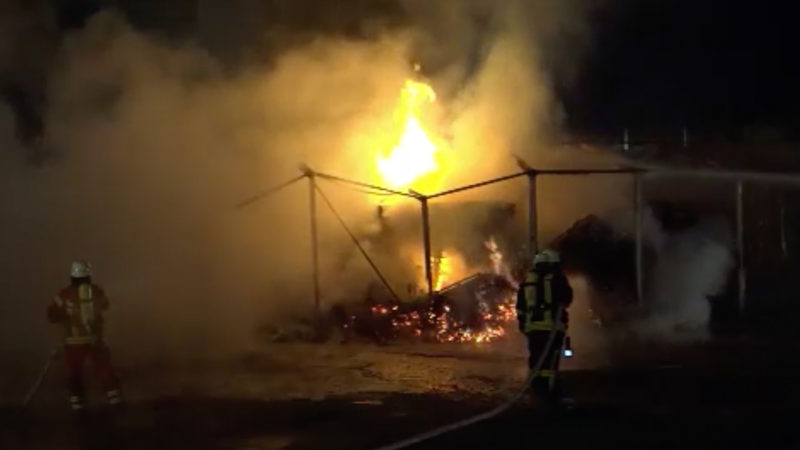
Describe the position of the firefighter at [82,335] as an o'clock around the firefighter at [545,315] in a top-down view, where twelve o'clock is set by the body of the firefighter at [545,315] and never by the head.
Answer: the firefighter at [82,335] is roughly at 9 o'clock from the firefighter at [545,315].

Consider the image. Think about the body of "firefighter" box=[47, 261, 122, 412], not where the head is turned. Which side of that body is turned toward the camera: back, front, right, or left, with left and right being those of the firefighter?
back

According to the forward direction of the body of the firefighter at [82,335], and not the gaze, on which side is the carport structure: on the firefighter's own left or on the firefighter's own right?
on the firefighter's own right

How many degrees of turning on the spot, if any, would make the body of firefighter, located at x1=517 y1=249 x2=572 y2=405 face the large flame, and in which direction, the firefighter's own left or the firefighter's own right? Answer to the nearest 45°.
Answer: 0° — they already face it

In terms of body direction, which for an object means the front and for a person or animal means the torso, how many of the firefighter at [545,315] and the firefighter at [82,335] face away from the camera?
2

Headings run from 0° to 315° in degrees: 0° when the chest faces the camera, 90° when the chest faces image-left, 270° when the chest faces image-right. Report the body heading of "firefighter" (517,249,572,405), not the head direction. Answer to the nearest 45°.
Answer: approximately 180°

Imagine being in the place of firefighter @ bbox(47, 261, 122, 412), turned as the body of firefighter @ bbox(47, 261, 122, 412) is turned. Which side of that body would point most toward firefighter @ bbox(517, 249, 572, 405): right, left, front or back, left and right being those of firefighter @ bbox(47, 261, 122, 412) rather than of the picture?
right
